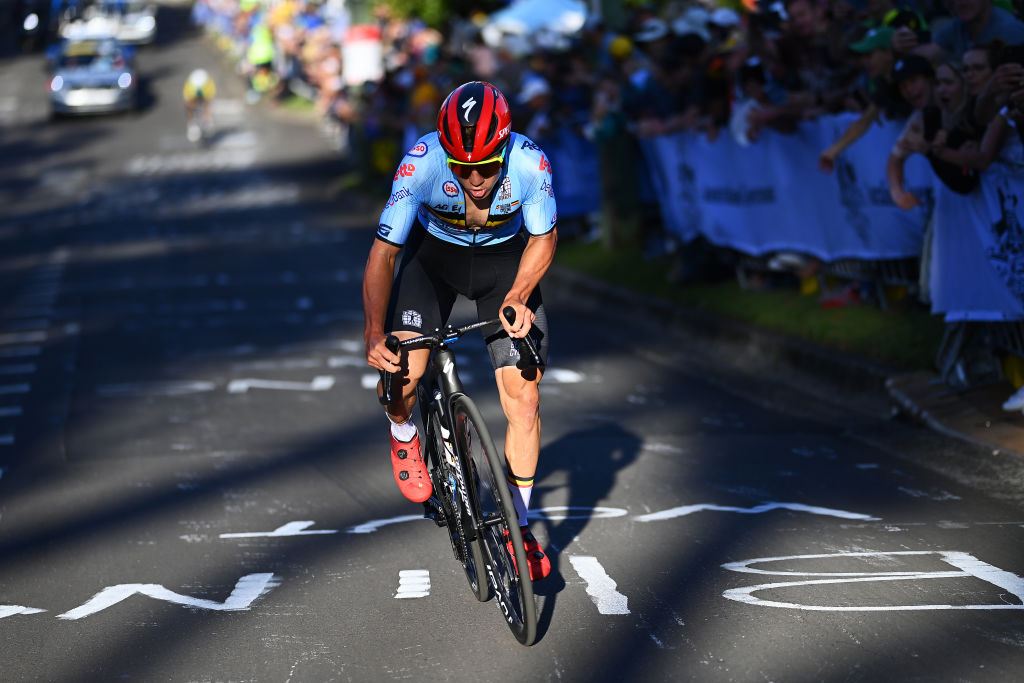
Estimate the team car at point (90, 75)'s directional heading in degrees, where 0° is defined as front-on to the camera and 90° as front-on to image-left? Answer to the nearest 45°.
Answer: approximately 0°

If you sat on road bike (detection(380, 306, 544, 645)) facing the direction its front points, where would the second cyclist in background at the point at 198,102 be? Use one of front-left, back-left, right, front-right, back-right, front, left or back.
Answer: back

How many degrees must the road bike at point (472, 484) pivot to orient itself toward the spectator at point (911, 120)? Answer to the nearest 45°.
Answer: approximately 135° to its left

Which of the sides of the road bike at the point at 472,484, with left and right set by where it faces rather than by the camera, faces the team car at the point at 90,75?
back

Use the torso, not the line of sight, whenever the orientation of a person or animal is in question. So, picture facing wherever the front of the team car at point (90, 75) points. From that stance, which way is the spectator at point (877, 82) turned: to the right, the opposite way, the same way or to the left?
to the right

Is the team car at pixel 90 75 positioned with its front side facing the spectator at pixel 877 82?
yes

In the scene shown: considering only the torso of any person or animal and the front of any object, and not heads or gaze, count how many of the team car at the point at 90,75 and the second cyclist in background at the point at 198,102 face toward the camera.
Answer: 2
